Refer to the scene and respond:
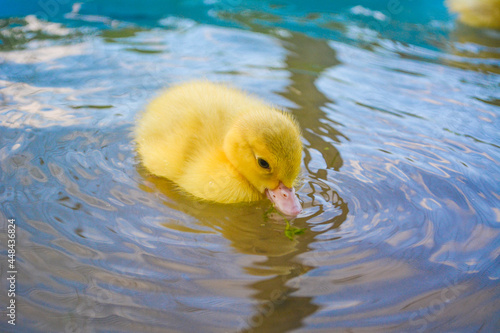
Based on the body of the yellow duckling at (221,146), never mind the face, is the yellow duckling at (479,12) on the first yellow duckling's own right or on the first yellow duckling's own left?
on the first yellow duckling's own left
